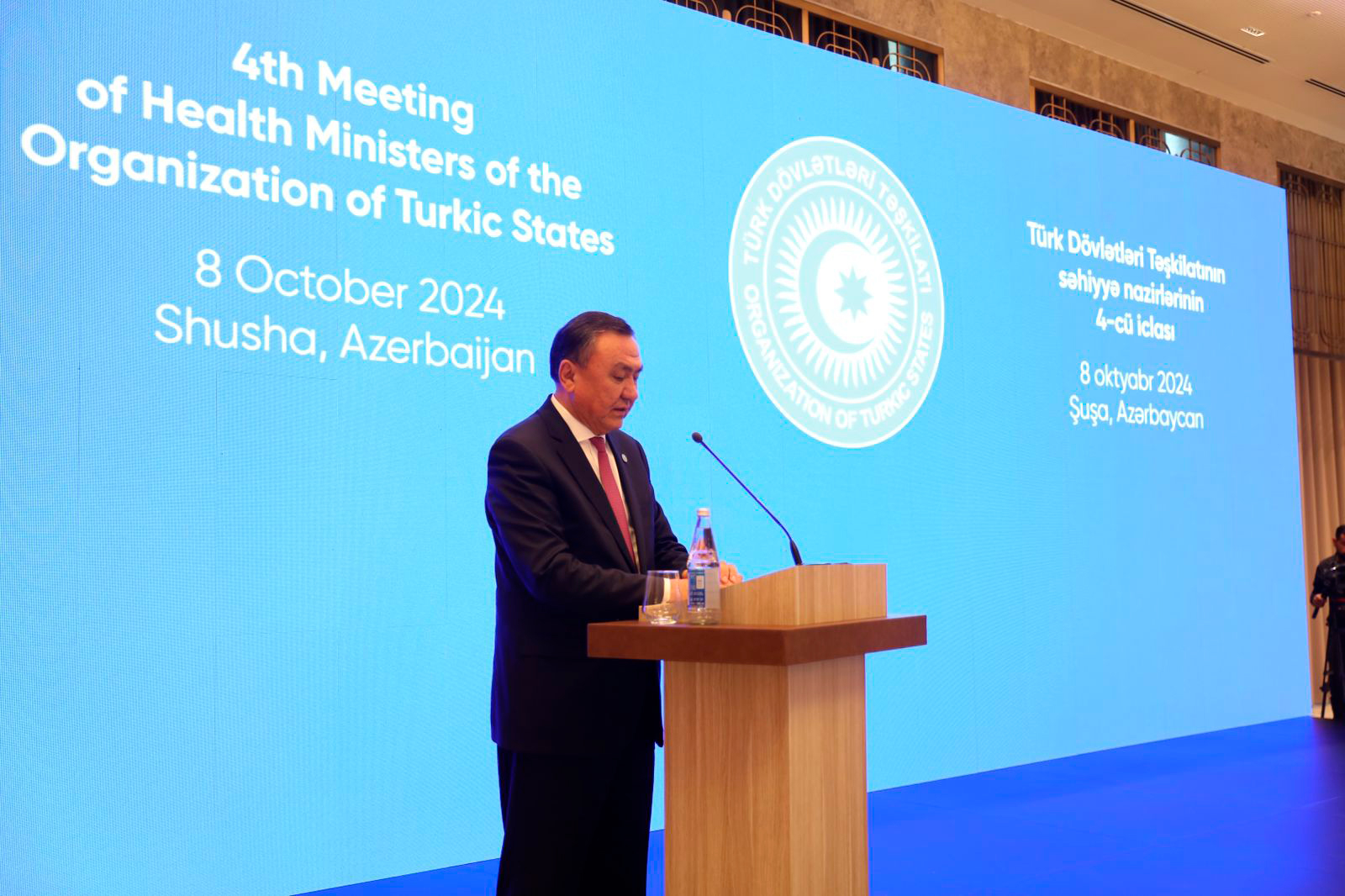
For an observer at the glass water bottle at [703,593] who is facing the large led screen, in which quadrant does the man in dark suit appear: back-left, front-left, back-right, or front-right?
front-left

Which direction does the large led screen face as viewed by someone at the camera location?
facing the viewer and to the right of the viewer

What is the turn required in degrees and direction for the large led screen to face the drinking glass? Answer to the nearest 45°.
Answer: approximately 45° to its right

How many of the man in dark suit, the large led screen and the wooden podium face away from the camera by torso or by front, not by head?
0

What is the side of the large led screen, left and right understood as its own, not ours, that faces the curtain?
left
